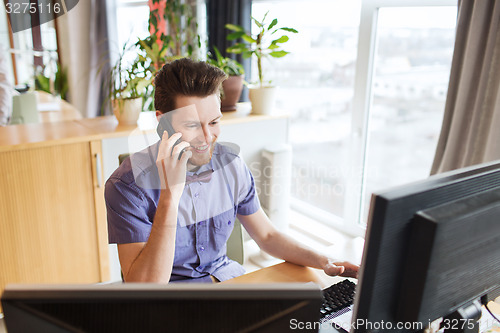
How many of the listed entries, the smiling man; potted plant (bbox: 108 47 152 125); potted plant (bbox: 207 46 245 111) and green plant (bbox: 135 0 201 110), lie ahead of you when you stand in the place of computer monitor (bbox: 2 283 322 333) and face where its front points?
4

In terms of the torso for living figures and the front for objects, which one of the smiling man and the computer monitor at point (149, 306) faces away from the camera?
the computer monitor

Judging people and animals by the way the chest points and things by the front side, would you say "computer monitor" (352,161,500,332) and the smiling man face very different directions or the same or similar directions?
very different directions

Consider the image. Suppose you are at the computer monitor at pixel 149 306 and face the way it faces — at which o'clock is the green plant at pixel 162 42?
The green plant is roughly at 12 o'clock from the computer monitor.

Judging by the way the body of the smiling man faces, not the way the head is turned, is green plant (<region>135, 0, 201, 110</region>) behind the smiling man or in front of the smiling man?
behind

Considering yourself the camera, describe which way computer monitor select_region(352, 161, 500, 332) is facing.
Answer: facing away from the viewer and to the left of the viewer

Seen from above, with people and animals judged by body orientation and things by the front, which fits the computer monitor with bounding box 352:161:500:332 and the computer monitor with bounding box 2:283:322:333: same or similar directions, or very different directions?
same or similar directions

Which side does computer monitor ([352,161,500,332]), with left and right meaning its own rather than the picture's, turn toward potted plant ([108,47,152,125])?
front

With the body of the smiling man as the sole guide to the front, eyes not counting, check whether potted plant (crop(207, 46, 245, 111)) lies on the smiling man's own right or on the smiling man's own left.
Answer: on the smiling man's own left

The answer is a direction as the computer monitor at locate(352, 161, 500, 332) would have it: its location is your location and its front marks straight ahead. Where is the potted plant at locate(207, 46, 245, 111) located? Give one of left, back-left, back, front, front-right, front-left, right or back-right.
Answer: front

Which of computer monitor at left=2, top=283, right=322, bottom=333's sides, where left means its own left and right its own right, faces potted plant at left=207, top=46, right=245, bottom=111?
front

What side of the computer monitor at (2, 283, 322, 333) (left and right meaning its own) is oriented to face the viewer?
back

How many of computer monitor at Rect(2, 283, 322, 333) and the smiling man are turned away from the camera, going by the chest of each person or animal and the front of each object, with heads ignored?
1

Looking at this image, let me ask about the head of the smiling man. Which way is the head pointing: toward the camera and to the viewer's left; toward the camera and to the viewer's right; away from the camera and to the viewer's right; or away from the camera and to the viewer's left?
toward the camera and to the viewer's right

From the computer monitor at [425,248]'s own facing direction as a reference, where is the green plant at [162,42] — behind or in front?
in front
